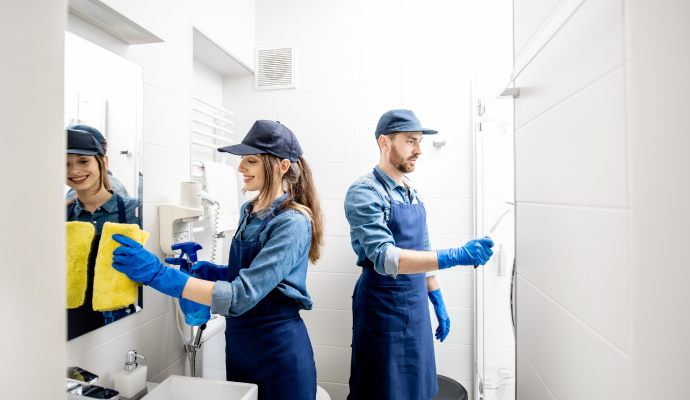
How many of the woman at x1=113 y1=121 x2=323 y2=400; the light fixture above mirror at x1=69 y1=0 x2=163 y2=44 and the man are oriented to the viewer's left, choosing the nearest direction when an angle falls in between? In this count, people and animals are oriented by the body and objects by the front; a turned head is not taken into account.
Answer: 1

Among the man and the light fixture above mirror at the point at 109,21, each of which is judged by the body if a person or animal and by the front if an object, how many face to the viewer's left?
0

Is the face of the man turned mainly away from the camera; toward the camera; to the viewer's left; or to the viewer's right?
to the viewer's right

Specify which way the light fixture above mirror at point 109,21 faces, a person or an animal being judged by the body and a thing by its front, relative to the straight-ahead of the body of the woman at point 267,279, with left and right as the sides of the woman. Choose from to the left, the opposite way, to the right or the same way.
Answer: the opposite way

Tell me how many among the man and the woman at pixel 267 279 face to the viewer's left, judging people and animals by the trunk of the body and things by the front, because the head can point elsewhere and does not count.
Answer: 1

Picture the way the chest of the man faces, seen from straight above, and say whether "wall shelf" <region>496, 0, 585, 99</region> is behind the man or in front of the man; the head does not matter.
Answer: in front

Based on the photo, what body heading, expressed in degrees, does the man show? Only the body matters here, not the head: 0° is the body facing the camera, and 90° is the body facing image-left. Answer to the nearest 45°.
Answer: approximately 315°

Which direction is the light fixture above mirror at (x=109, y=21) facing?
to the viewer's right

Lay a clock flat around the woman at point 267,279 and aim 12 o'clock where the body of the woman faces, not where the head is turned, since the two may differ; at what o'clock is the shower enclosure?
The shower enclosure is roughly at 6 o'clock from the woman.

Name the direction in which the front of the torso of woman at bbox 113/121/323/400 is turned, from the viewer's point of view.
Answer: to the viewer's left

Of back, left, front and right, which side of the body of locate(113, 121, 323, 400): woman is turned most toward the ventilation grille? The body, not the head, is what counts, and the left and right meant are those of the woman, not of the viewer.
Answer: right
